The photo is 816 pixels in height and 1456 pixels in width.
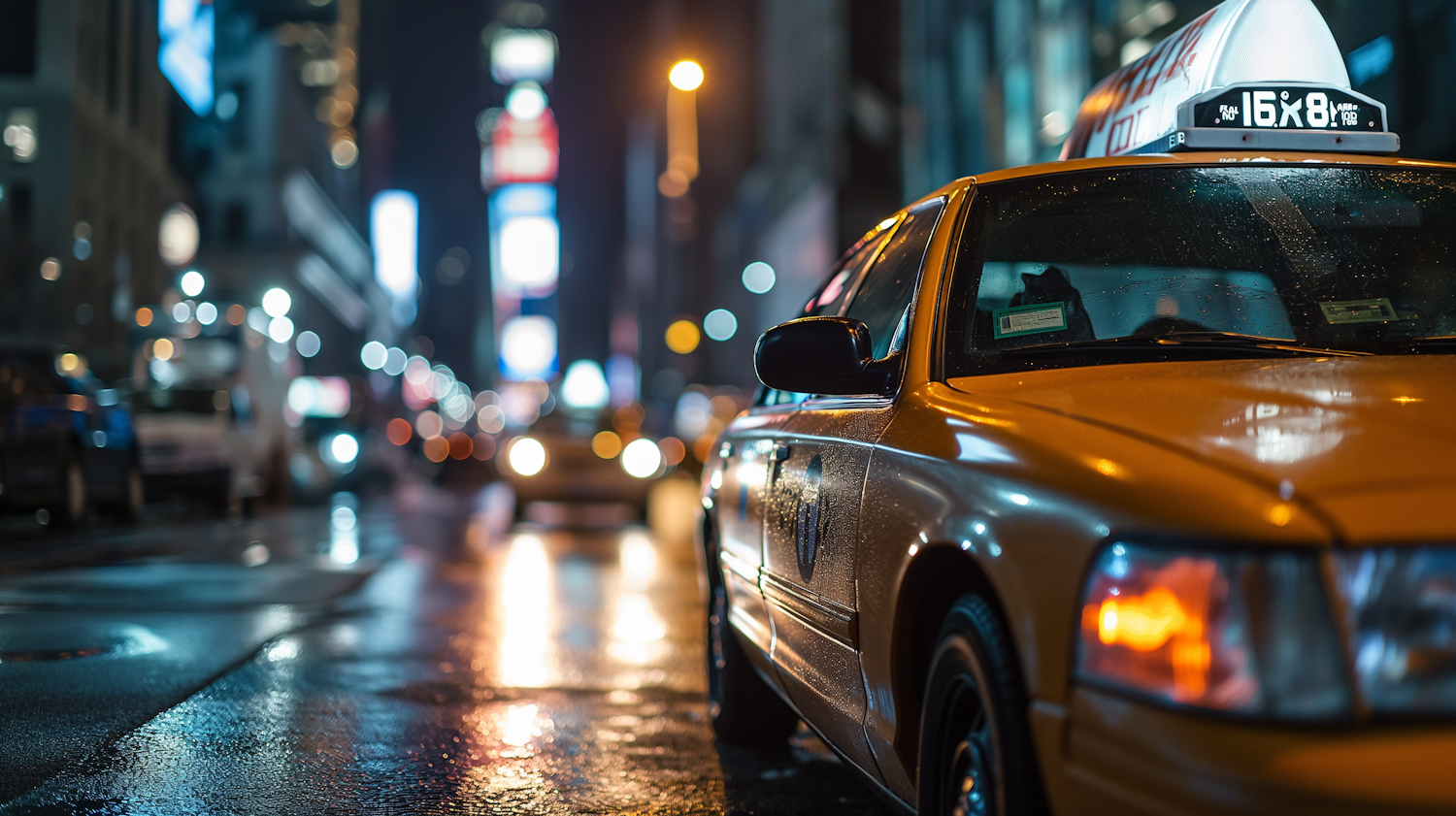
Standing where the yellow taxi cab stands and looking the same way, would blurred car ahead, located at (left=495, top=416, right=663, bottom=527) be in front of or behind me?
behind

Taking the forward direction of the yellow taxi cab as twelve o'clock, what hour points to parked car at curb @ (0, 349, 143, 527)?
The parked car at curb is roughly at 6 o'clock from the yellow taxi cab.

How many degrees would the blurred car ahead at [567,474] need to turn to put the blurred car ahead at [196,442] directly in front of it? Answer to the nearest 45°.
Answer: approximately 90° to its right

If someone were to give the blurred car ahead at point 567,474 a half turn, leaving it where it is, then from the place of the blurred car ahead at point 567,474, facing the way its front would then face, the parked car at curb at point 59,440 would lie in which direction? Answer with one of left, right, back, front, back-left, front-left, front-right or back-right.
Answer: back-left

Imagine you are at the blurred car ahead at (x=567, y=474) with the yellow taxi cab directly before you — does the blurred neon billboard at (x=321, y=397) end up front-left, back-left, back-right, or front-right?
back-right

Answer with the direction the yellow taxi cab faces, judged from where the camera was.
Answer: facing the viewer and to the right of the viewer

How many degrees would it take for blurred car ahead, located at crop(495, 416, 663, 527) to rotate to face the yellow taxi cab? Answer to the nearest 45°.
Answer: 0° — it already faces it

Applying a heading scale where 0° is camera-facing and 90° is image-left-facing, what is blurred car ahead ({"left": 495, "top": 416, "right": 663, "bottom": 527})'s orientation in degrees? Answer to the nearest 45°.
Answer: approximately 0°

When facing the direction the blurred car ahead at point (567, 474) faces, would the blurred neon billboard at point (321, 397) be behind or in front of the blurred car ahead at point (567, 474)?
behind

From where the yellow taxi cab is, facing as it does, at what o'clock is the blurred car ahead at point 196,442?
The blurred car ahead is roughly at 6 o'clock from the yellow taxi cab.
